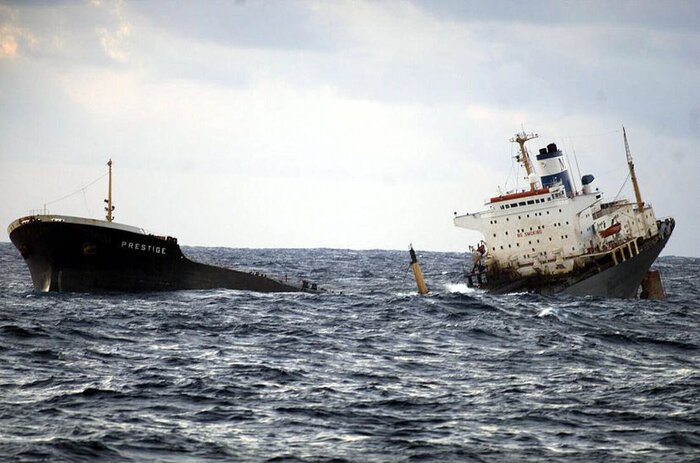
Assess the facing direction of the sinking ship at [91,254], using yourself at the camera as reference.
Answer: facing the viewer and to the left of the viewer
